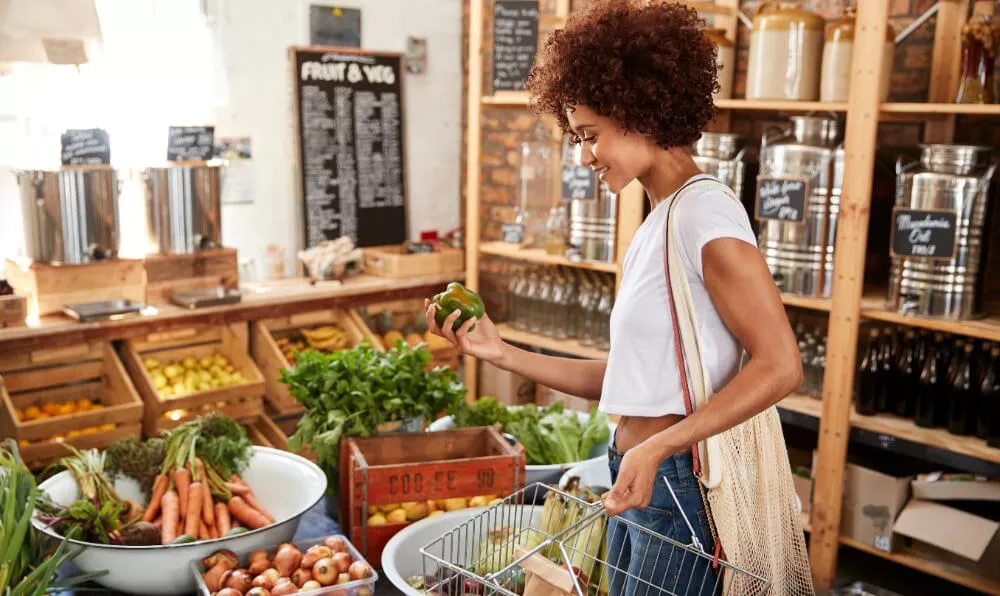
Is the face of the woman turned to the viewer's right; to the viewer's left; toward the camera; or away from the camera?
to the viewer's left

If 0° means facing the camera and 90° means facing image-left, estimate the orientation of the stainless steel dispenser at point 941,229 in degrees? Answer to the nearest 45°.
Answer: approximately 45°

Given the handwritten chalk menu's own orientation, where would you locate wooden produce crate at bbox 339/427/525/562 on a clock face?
The wooden produce crate is roughly at 12 o'clock from the handwritten chalk menu.

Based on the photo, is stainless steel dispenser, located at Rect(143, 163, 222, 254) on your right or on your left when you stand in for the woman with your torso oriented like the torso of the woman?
on your right

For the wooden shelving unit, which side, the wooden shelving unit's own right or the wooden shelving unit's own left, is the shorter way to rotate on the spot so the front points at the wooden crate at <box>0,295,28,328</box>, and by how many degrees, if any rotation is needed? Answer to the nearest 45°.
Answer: approximately 45° to the wooden shelving unit's own right

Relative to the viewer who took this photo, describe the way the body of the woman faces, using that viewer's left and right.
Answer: facing to the left of the viewer

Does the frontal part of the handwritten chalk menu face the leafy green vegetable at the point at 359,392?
yes

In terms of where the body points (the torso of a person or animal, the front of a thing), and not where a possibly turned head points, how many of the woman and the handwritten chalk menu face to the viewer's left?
1

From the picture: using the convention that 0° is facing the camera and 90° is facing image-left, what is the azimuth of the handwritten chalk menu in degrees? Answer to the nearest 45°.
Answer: approximately 0°

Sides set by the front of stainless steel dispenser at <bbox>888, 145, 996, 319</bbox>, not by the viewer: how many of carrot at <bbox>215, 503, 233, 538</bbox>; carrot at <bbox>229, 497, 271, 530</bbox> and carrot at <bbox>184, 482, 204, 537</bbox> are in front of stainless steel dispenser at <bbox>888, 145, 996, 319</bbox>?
3
